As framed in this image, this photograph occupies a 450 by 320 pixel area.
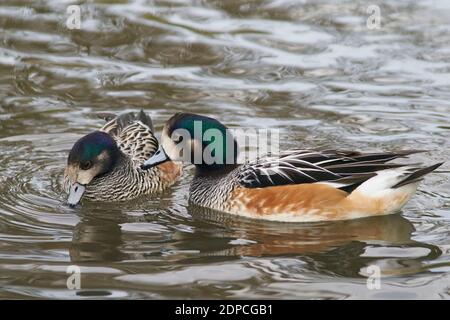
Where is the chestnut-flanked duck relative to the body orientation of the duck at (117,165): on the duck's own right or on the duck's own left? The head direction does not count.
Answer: on the duck's own left

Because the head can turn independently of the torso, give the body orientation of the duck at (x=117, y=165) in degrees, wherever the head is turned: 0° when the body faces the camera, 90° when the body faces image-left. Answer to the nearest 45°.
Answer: approximately 45°

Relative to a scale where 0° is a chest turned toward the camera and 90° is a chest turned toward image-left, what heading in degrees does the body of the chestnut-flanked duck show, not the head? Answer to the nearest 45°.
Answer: approximately 90°
